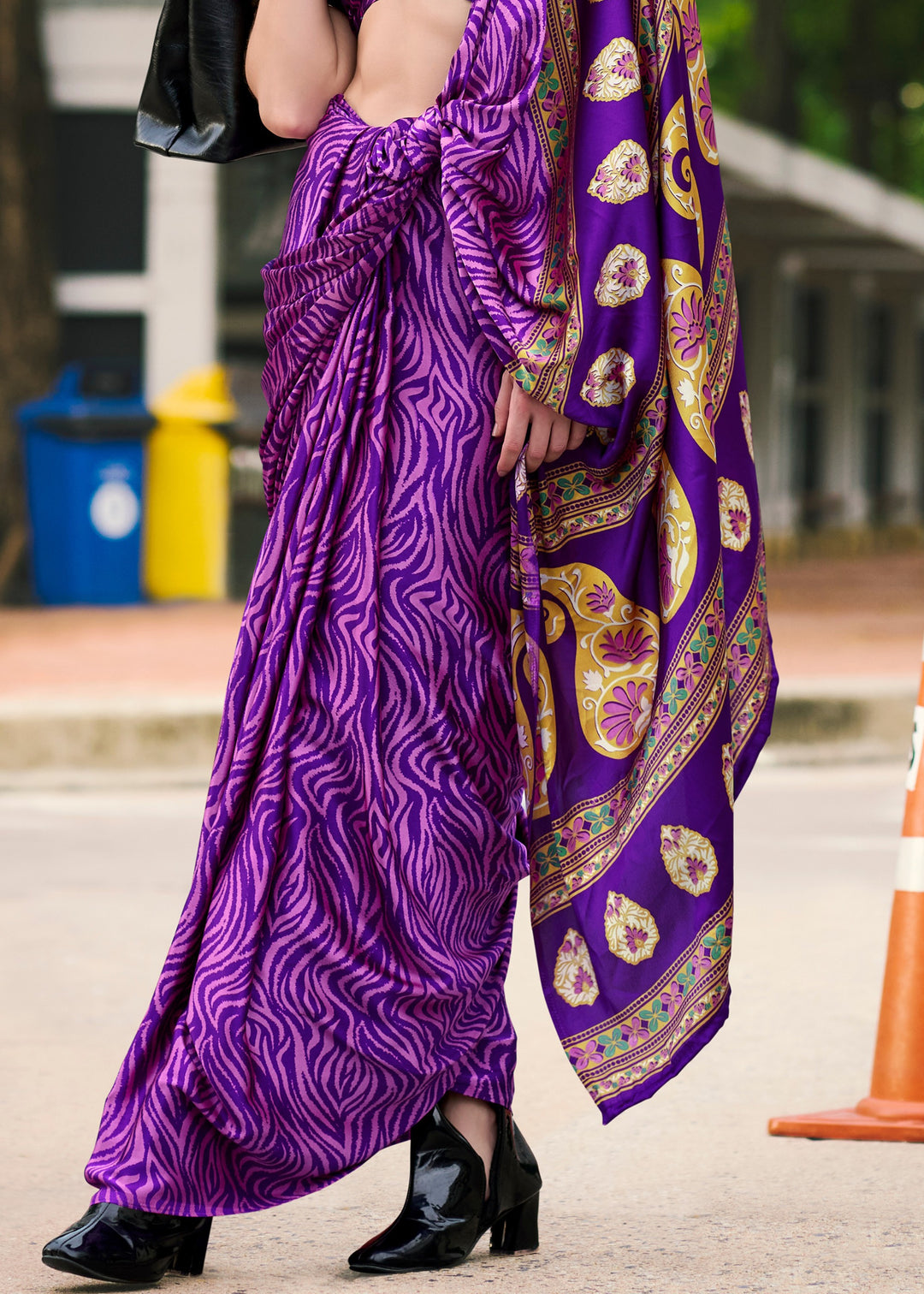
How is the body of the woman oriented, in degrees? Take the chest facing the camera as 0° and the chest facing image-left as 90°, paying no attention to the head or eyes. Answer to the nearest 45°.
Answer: approximately 45°

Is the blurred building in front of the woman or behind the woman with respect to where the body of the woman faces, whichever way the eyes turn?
behind

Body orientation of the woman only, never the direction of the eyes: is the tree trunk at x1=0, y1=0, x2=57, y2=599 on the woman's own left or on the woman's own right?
on the woman's own right

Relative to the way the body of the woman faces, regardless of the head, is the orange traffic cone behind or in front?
behind

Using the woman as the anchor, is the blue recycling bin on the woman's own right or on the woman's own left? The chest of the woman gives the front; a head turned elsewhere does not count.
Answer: on the woman's own right
